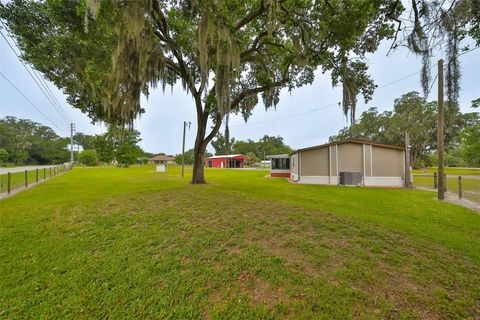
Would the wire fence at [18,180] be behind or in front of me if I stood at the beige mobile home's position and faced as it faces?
in front

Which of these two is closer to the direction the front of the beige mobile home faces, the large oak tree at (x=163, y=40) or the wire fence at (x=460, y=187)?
the large oak tree
